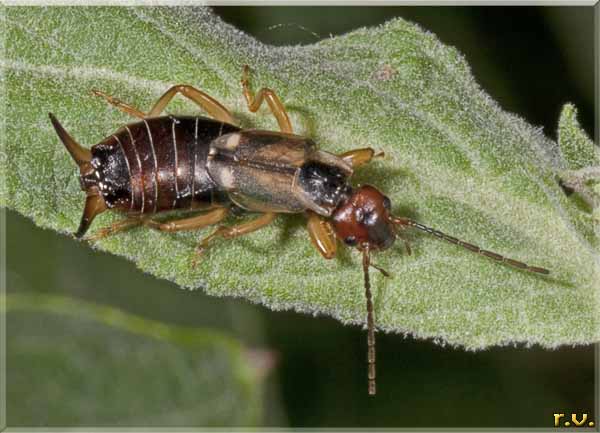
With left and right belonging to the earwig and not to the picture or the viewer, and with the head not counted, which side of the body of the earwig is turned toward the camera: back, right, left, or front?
right

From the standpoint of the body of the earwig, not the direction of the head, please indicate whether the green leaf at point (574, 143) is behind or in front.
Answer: in front
